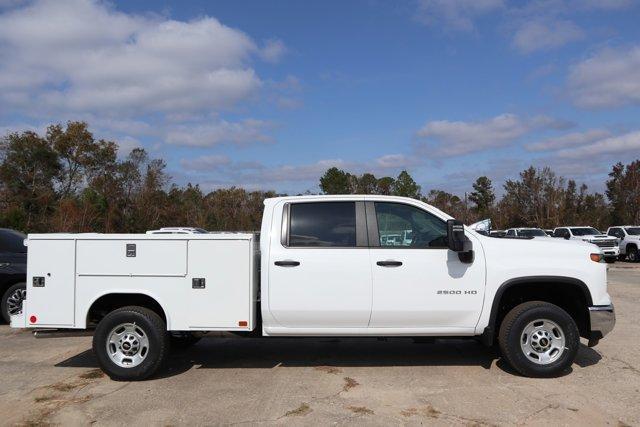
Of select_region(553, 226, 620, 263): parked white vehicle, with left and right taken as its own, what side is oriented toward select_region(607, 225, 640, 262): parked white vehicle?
left

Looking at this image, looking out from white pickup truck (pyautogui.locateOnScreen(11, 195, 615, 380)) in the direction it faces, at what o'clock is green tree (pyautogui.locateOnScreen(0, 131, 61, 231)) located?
The green tree is roughly at 8 o'clock from the white pickup truck.

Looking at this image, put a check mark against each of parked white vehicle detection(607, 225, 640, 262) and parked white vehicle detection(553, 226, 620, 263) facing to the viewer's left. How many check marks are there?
0

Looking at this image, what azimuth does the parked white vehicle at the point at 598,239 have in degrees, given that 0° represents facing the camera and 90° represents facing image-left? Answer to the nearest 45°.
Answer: approximately 315°

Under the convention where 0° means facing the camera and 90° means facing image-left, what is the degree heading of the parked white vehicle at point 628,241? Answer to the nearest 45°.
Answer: approximately 315°

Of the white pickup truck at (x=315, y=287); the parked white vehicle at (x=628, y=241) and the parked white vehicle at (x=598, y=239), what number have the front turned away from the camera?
0

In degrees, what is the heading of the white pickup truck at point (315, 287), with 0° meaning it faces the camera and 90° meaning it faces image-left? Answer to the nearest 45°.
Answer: approximately 270°

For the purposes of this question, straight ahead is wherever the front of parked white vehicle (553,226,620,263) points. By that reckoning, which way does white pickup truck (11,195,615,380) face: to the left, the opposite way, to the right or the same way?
to the left

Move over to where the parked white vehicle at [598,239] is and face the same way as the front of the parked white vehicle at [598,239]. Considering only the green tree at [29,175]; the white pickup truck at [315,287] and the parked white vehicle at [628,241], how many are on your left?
1

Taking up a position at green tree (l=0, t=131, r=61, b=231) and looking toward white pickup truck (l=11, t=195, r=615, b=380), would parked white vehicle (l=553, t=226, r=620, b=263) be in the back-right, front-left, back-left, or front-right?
front-left

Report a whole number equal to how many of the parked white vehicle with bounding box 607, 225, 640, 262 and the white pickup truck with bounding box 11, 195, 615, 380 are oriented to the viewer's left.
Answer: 0

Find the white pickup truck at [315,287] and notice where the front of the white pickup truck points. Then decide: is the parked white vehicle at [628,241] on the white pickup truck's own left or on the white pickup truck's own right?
on the white pickup truck's own left

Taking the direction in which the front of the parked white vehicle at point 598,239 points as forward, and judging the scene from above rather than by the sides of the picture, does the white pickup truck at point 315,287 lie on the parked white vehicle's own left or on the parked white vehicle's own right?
on the parked white vehicle's own right

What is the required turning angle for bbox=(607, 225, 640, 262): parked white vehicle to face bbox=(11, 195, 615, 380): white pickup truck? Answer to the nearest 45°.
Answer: approximately 45° to its right

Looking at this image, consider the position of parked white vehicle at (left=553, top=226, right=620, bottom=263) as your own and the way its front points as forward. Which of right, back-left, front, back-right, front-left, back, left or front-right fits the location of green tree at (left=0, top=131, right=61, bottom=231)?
back-right

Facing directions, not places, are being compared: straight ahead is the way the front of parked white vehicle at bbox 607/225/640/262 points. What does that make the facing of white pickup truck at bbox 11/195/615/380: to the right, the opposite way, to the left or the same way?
to the left

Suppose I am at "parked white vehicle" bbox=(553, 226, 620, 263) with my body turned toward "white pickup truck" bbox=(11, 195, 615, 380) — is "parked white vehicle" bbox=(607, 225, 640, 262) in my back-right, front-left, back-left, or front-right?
back-left
